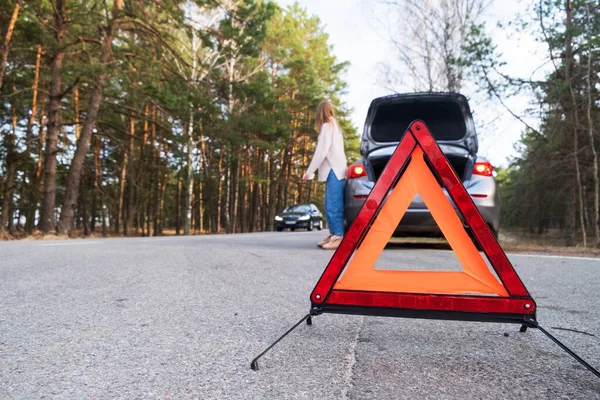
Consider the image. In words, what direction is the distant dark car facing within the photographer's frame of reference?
facing the viewer and to the left of the viewer
